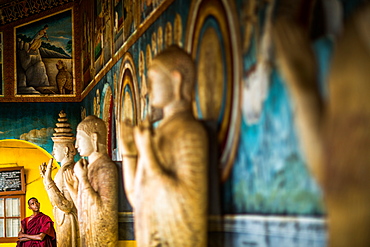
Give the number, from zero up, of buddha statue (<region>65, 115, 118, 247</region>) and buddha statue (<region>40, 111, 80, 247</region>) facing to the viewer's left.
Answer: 2

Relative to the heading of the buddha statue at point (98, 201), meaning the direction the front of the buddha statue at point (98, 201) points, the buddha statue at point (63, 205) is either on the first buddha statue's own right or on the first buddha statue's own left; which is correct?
on the first buddha statue's own right

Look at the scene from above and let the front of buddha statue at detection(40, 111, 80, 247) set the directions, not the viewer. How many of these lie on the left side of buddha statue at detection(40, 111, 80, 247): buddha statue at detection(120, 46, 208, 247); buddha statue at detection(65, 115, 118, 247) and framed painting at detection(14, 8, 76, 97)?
2

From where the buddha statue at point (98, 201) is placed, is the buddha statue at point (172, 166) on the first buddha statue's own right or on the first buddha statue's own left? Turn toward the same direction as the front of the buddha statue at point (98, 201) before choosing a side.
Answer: on the first buddha statue's own left

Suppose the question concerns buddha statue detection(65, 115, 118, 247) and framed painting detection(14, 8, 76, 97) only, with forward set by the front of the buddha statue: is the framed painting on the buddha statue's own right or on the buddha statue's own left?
on the buddha statue's own right

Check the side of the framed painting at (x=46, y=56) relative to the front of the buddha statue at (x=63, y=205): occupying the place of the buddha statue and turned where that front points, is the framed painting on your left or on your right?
on your right

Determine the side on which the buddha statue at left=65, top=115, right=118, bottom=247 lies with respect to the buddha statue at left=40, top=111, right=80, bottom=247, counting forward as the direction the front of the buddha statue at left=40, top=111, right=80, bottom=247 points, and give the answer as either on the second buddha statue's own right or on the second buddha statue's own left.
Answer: on the second buddha statue's own left

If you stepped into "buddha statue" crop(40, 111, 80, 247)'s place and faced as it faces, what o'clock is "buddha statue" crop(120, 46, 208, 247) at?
"buddha statue" crop(120, 46, 208, 247) is roughly at 9 o'clock from "buddha statue" crop(40, 111, 80, 247).

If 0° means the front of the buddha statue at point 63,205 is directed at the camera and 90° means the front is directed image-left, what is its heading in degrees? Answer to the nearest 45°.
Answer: approximately 90°

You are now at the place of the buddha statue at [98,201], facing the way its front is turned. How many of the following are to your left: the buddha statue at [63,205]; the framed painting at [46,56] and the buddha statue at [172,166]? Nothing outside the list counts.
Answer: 1

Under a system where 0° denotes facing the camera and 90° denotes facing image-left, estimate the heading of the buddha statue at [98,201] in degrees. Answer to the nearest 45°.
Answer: approximately 90°
